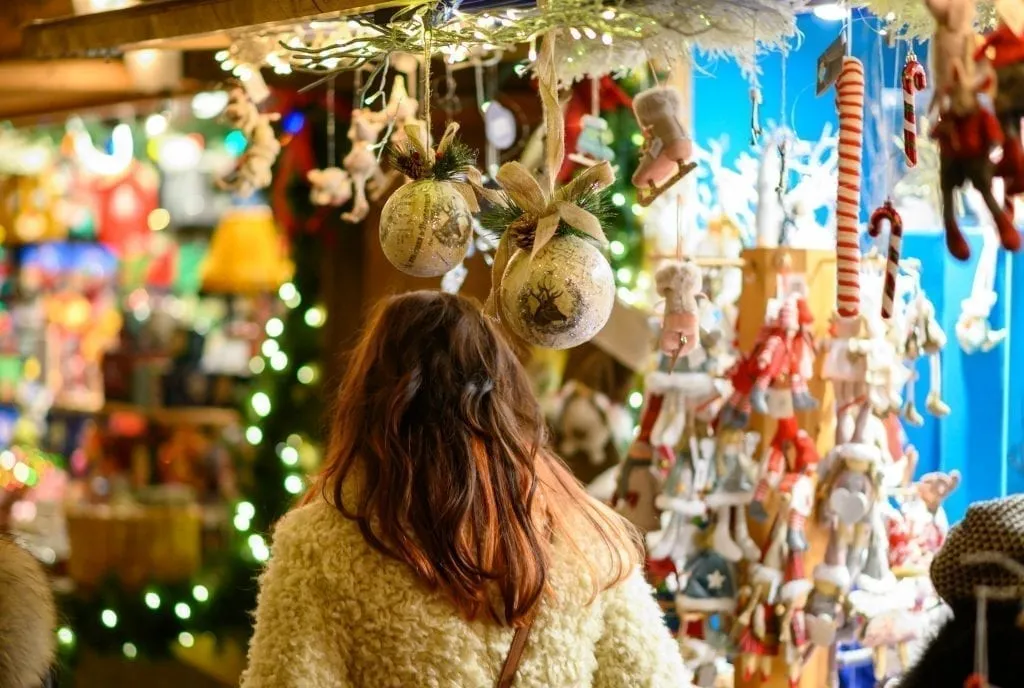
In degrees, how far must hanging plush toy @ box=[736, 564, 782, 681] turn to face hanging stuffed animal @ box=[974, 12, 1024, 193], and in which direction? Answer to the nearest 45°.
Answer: approximately 45° to its left

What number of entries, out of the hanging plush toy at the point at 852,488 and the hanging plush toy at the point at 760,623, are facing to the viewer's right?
0

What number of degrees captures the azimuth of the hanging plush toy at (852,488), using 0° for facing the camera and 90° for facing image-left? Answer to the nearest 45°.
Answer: approximately 0°

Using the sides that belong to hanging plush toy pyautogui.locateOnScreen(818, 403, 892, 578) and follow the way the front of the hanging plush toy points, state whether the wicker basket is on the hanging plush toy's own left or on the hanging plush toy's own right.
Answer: on the hanging plush toy's own right
